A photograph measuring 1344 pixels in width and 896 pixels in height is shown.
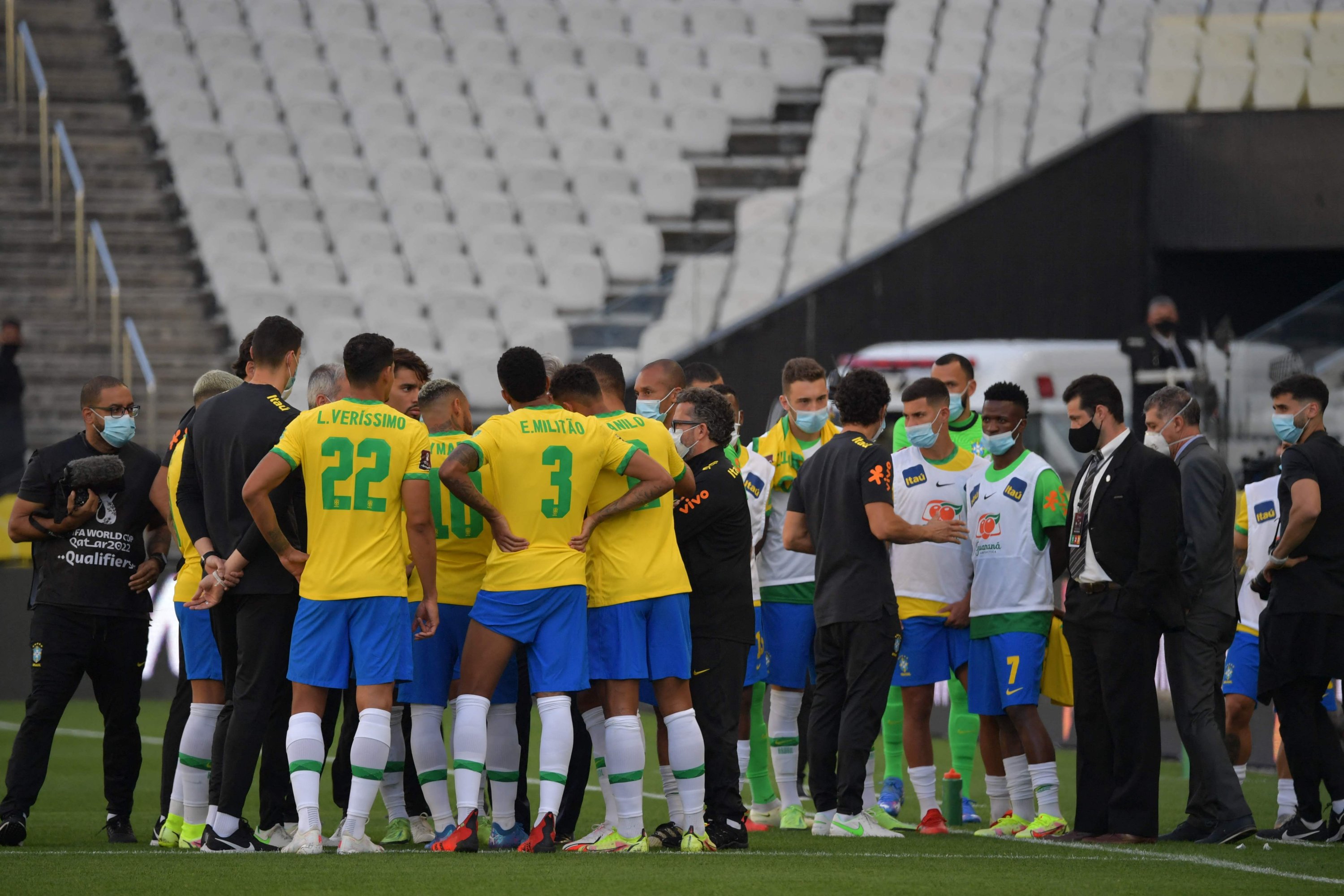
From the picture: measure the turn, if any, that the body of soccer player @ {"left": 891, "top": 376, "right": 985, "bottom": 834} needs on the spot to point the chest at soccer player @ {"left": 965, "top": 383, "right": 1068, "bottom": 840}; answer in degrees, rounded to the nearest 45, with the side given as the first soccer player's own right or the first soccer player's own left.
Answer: approximately 45° to the first soccer player's own left

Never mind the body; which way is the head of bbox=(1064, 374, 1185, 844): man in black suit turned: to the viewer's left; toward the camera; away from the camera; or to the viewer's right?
to the viewer's left

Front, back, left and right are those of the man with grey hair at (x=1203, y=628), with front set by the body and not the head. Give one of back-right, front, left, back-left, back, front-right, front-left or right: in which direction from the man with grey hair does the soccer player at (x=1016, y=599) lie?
front

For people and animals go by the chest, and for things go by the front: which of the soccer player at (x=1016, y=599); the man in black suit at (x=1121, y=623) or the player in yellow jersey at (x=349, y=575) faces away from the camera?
the player in yellow jersey

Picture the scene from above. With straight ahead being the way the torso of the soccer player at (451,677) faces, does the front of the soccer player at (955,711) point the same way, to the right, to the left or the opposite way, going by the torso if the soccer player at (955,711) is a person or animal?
the opposite way

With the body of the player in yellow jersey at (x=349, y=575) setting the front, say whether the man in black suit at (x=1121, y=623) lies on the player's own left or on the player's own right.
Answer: on the player's own right

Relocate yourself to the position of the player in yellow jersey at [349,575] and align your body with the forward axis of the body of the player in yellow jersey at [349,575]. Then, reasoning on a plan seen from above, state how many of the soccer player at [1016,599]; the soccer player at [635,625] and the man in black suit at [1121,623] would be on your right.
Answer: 3

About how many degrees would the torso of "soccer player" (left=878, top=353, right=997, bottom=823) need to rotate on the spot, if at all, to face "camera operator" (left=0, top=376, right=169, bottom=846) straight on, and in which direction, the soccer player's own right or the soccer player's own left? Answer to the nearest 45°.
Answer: approximately 45° to the soccer player's own right

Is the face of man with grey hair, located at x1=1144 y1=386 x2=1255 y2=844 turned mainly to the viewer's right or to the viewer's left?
to the viewer's left

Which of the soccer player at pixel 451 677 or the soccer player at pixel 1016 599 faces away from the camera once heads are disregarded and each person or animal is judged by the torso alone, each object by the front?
the soccer player at pixel 451 677

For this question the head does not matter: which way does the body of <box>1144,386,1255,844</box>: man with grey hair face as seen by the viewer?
to the viewer's left

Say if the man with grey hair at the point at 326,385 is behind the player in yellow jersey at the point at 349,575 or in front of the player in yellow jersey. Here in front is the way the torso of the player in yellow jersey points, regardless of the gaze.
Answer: in front

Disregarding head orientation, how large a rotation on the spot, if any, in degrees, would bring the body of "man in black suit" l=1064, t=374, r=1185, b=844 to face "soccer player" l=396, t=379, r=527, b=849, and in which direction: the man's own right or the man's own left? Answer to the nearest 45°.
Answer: approximately 45° to the man's own right

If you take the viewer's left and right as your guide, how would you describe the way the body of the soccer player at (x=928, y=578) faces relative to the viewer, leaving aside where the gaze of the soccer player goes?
facing the viewer
